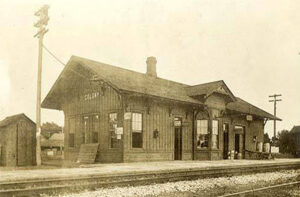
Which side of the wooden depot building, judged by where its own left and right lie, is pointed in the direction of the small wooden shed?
right

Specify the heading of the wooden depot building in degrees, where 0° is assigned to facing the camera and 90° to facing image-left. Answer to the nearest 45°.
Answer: approximately 315°

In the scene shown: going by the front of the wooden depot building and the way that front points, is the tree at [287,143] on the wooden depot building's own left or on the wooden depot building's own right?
on the wooden depot building's own left
